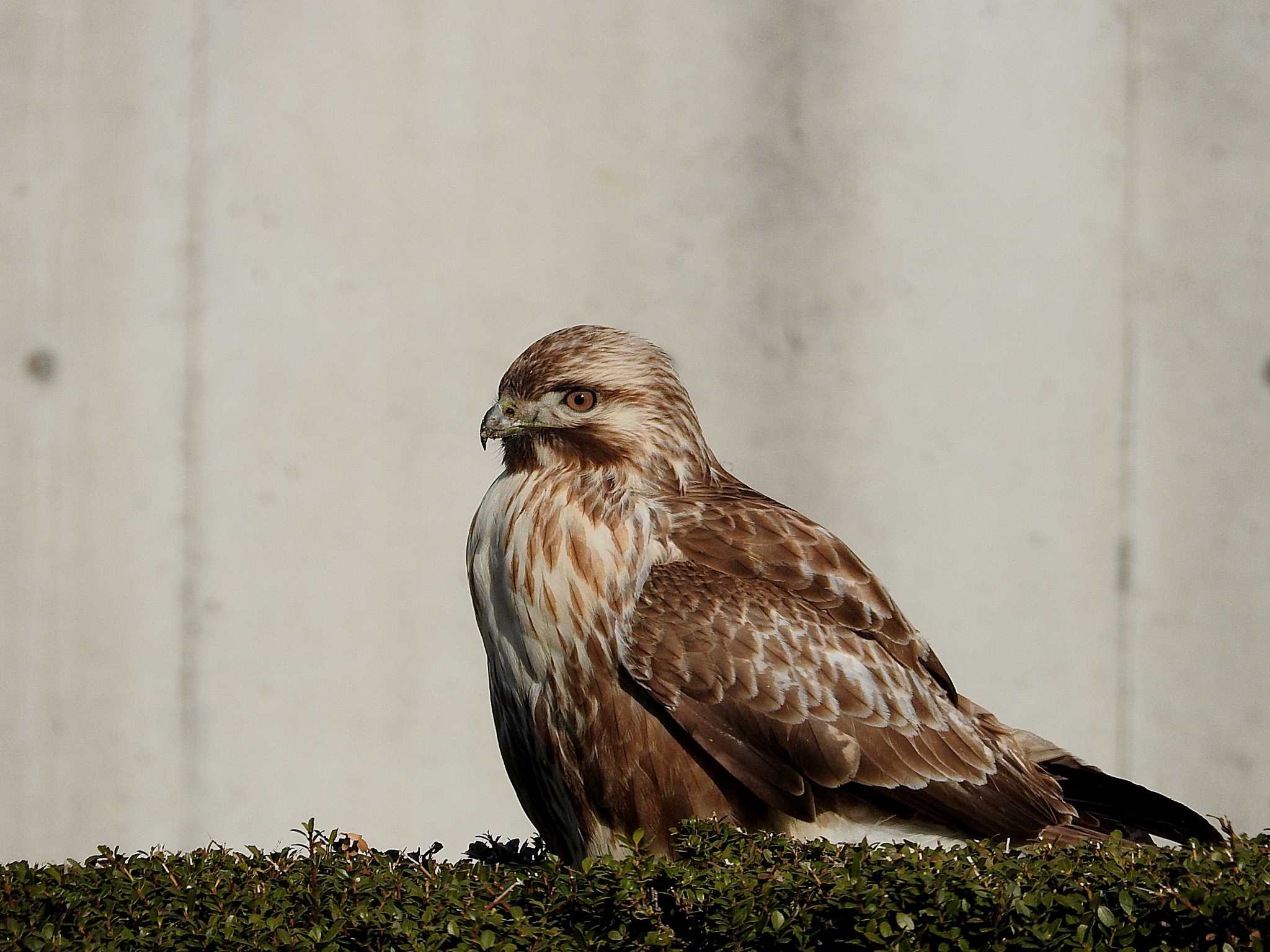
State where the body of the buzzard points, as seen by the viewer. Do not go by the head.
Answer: to the viewer's left
